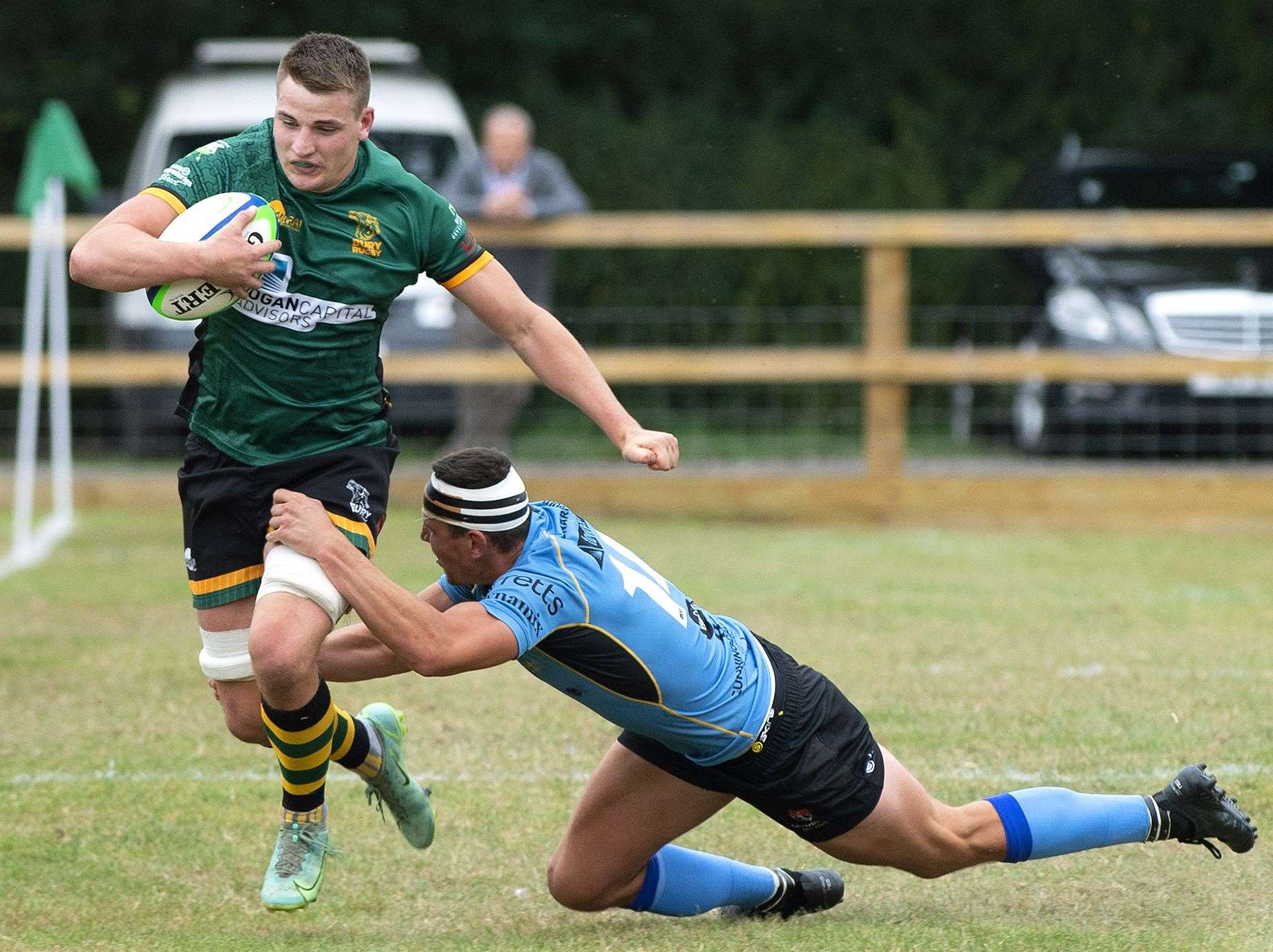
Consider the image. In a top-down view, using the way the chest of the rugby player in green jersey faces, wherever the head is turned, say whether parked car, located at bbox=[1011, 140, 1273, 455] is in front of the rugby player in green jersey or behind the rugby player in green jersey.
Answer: behind

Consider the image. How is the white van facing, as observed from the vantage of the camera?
facing the viewer

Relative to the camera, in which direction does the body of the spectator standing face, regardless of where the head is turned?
toward the camera

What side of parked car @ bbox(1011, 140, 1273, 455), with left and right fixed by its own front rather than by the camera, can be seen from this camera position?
front

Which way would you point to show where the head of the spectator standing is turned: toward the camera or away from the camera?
toward the camera

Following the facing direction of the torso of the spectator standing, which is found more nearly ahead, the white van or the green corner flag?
the green corner flag

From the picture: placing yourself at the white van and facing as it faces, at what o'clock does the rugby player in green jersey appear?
The rugby player in green jersey is roughly at 12 o'clock from the white van.

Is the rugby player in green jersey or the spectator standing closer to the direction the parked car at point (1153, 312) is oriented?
the rugby player in green jersey

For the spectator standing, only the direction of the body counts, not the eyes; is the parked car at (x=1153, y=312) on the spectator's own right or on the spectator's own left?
on the spectator's own left

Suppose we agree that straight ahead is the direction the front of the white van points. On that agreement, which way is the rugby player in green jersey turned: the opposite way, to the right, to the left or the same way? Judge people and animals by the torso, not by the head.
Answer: the same way

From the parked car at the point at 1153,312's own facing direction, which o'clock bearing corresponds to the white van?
The white van is roughly at 3 o'clock from the parked car.
